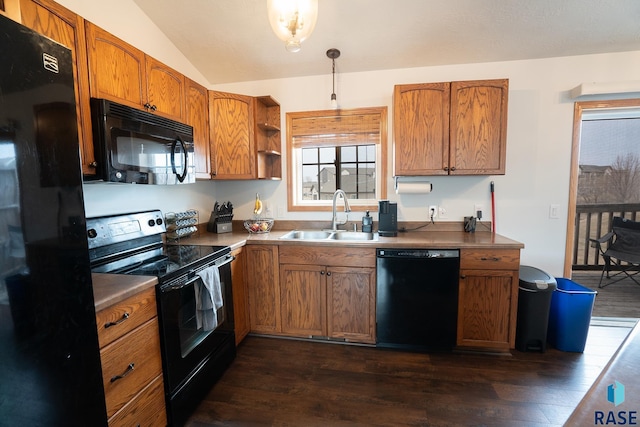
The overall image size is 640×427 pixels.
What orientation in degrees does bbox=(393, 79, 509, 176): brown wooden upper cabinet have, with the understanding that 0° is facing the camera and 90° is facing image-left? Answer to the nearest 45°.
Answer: approximately 0°

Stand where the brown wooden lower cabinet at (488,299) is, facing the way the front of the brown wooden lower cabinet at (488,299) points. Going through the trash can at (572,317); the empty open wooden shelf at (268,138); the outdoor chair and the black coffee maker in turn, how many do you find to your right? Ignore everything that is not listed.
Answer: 2

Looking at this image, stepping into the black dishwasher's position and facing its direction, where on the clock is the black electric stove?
The black electric stove is roughly at 2 o'clock from the black dishwasher.

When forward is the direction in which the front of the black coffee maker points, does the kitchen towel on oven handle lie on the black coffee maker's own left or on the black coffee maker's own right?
on the black coffee maker's own right

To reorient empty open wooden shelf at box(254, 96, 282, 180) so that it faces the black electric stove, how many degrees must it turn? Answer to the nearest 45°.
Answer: approximately 90° to its right

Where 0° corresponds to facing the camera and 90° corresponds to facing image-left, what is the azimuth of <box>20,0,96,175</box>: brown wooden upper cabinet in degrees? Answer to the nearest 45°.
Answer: approximately 315°

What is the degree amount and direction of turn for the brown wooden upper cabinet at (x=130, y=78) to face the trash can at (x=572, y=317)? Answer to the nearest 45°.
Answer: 0° — it already faces it

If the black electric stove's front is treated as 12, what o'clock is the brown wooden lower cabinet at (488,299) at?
The brown wooden lower cabinet is roughly at 11 o'clock from the black electric stove.

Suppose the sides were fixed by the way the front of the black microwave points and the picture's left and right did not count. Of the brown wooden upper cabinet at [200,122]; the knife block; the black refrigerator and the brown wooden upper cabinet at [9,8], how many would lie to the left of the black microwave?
2

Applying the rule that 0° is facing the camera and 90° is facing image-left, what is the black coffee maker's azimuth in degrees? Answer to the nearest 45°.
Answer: approximately 0°

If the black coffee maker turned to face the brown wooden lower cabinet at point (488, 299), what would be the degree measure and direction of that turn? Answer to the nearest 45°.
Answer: approximately 90° to its left
